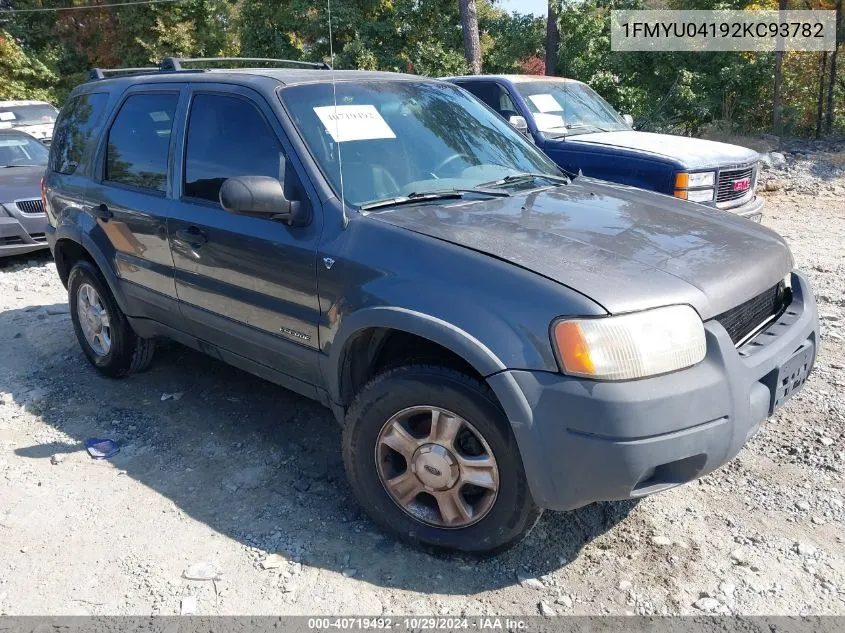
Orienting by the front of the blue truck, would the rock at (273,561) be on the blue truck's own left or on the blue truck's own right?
on the blue truck's own right

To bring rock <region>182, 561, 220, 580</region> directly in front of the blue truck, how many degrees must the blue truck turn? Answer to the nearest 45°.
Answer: approximately 45° to its right

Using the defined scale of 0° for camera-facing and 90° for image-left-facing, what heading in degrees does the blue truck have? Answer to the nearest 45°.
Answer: approximately 315°

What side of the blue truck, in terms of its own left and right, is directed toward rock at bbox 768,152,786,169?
left

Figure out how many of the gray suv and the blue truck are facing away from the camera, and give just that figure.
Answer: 0

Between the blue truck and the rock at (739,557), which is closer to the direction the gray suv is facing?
the rock

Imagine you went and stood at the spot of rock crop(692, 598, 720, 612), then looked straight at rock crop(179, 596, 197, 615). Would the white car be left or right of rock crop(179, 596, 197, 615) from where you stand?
right

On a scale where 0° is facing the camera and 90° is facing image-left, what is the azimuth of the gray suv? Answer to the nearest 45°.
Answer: approximately 315°

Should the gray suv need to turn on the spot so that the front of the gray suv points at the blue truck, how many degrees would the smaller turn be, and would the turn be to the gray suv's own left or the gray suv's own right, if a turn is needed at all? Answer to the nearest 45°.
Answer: approximately 135° to the gray suv's own left

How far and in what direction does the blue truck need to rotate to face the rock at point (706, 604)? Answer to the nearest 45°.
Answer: approximately 45° to its right

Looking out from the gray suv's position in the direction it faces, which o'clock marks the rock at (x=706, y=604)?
The rock is roughly at 12 o'clock from the gray suv.

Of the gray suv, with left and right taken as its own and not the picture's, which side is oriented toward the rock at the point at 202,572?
right
